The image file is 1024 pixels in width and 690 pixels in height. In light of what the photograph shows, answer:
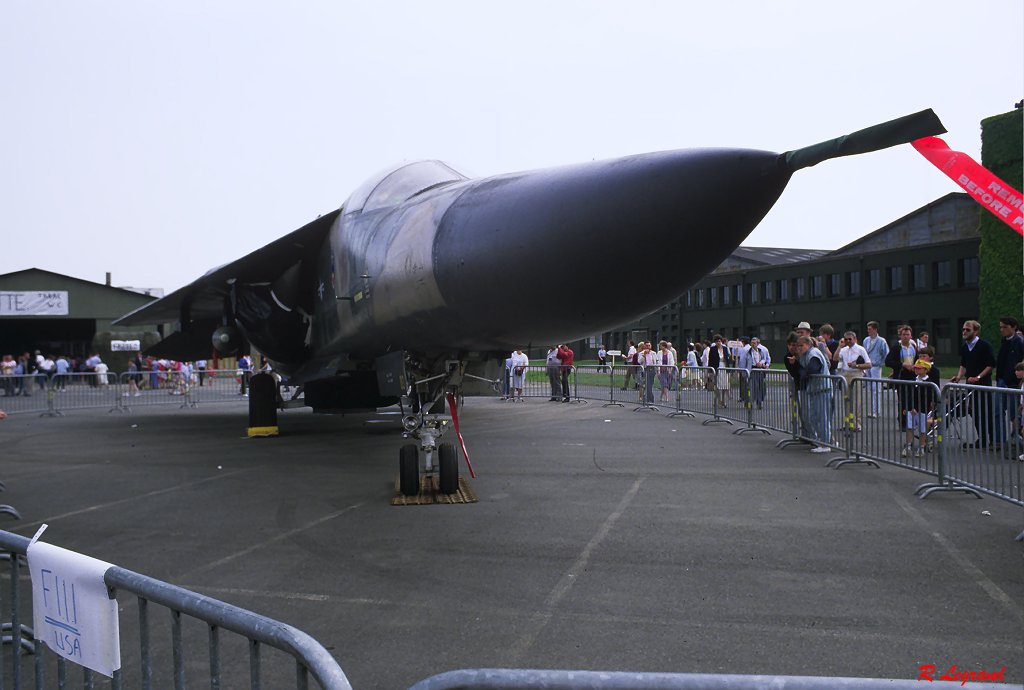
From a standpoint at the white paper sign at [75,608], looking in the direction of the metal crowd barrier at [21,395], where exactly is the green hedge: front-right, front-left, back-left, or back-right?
front-right

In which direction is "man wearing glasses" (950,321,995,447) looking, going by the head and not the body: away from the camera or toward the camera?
toward the camera

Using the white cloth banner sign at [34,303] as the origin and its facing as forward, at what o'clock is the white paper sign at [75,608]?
the white paper sign at [75,608] is roughly at 12 o'clock from the white cloth banner sign at [34,303].

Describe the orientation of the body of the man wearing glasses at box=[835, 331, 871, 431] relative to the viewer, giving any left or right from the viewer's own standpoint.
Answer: facing the viewer and to the left of the viewer

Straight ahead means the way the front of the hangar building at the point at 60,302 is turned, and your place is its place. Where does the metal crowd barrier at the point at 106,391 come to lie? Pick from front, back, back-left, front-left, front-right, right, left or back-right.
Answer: front

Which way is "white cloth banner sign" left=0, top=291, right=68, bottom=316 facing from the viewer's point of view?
toward the camera

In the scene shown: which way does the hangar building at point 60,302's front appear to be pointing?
toward the camera

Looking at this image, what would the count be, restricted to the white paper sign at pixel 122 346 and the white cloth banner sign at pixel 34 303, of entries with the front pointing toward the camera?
2

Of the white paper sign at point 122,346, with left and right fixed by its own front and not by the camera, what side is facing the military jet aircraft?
front

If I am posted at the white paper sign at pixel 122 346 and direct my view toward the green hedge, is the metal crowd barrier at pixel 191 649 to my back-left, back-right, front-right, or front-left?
front-right

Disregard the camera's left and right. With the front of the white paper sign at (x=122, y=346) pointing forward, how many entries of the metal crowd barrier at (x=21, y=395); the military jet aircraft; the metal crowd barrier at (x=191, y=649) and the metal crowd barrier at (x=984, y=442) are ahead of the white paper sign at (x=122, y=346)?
4

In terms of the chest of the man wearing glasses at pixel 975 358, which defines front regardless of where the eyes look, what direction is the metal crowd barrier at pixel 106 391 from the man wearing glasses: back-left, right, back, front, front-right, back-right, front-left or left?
front-right

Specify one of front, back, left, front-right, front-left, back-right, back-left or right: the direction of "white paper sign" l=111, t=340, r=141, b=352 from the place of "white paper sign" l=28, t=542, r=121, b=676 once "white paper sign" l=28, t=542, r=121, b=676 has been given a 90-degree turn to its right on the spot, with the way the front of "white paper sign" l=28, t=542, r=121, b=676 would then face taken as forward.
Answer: front-right

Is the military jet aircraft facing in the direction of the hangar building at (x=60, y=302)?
no
